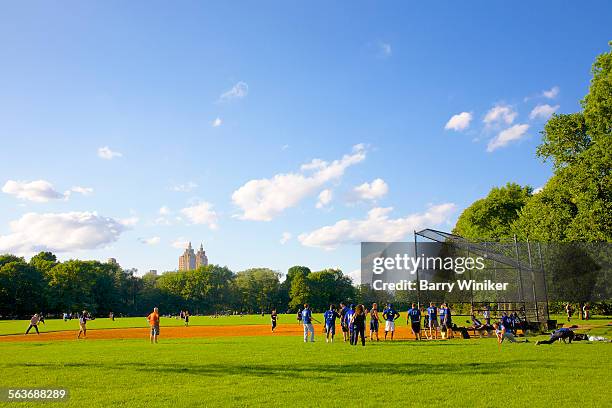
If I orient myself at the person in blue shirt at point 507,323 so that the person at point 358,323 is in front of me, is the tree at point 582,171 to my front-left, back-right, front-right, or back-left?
back-right

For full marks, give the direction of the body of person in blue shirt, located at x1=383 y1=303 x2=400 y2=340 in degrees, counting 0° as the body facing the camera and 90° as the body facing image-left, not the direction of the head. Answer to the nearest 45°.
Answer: approximately 180°

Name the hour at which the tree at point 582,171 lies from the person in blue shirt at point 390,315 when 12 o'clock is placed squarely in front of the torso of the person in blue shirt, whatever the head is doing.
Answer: The tree is roughly at 2 o'clock from the person in blue shirt.

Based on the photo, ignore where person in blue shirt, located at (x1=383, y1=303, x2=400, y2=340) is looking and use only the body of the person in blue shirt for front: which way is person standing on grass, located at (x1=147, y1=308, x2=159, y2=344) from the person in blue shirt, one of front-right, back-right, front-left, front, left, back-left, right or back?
left

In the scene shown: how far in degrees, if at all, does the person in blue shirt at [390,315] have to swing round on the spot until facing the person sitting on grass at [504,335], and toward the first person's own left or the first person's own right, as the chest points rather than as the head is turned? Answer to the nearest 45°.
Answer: approximately 135° to the first person's own right

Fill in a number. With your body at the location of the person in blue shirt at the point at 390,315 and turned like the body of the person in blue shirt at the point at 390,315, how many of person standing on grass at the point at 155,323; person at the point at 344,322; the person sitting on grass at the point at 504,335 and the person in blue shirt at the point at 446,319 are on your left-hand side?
2

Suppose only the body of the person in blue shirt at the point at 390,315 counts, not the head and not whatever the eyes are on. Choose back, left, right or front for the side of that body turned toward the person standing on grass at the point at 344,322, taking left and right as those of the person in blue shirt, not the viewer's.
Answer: left
